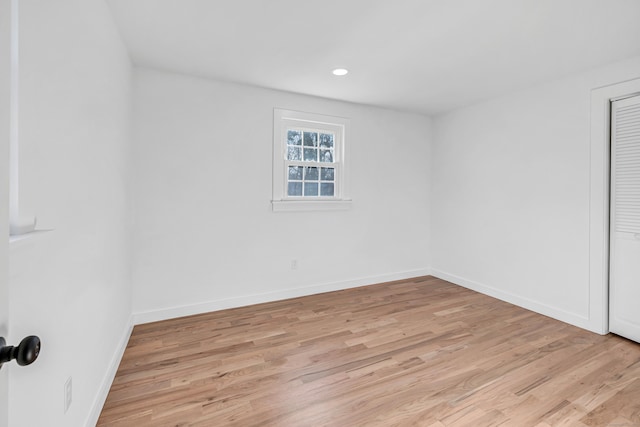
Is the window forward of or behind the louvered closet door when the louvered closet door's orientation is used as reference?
forward

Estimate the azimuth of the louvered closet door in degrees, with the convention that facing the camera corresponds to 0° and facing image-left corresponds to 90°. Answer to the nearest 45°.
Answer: approximately 45°
